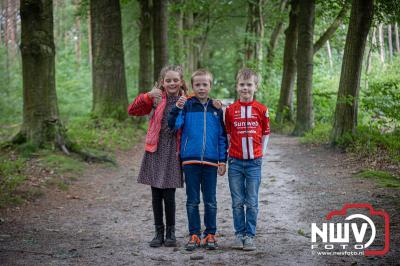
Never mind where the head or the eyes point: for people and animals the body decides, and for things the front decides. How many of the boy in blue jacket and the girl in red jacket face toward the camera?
2

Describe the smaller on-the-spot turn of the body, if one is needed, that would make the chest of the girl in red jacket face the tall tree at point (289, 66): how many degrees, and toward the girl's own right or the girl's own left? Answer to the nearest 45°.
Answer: approximately 180°

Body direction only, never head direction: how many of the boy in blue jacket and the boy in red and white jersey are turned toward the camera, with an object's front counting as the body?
2

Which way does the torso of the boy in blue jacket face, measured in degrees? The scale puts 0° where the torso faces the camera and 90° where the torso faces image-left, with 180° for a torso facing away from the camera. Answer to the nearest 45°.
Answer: approximately 0°

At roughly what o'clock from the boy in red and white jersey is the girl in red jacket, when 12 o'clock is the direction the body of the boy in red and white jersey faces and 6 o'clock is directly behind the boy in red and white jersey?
The girl in red jacket is roughly at 3 o'clock from the boy in red and white jersey.

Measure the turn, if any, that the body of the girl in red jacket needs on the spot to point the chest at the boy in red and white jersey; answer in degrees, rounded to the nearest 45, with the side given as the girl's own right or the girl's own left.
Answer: approximately 90° to the girl's own left

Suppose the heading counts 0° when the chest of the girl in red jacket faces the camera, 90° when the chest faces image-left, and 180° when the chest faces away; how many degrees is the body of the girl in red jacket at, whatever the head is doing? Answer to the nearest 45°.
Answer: approximately 0°

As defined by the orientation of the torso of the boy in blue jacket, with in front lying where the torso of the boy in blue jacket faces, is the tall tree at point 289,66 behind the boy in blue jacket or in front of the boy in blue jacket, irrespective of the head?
behind
